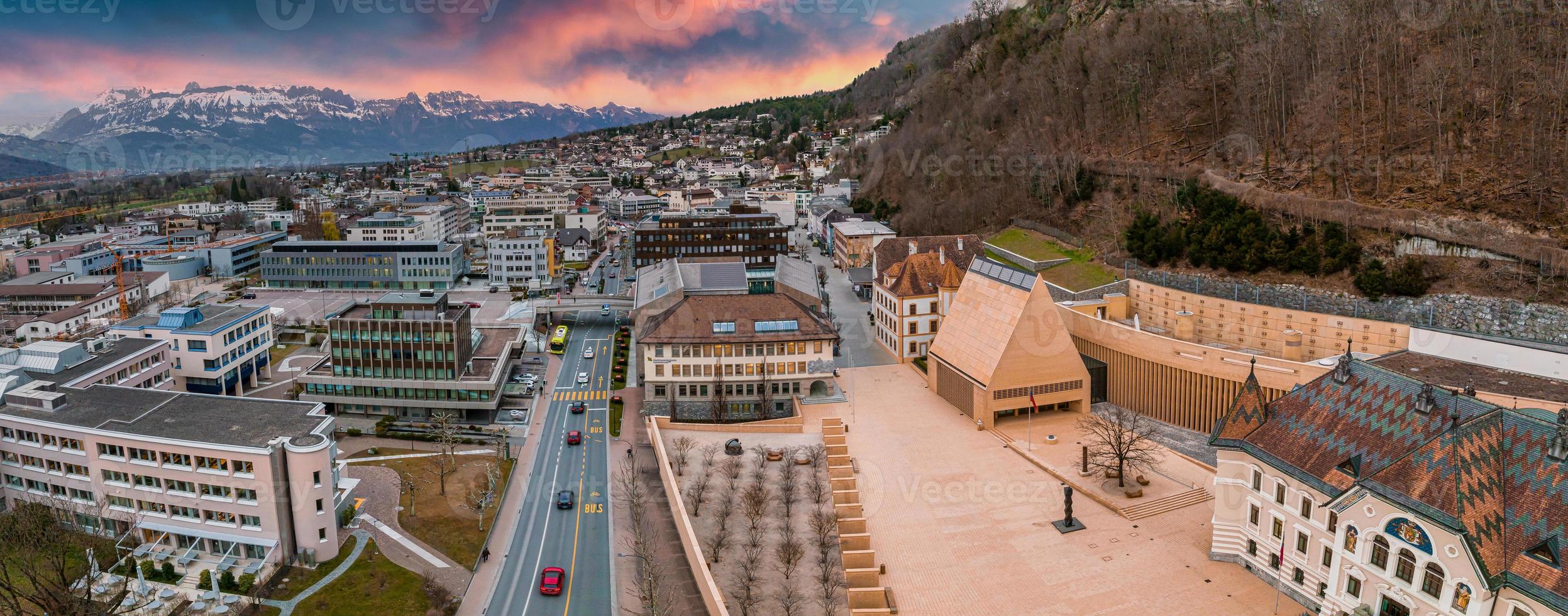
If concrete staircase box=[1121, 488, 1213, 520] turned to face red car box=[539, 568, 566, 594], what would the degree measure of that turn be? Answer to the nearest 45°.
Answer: approximately 90° to its right

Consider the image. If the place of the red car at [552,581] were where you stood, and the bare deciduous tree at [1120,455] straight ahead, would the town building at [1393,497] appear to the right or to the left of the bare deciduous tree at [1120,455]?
right

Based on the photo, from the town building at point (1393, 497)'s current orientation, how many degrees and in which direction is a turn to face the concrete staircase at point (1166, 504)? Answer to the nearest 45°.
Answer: approximately 90° to its right

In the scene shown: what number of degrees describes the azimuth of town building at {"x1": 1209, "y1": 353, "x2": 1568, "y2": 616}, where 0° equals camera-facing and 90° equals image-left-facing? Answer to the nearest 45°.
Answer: approximately 45°

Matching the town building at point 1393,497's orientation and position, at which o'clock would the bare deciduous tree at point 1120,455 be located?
The bare deciduous tree is roughly at 3 o'clock from the town building.

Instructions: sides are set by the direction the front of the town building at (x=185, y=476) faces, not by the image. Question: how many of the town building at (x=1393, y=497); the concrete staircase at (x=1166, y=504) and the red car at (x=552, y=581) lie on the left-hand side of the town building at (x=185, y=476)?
3

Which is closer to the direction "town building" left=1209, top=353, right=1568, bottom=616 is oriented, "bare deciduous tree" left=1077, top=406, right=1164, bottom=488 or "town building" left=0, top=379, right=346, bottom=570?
the town building

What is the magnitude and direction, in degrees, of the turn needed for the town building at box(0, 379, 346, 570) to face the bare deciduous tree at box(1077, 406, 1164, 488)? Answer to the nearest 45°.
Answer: approximately 90° to its left
